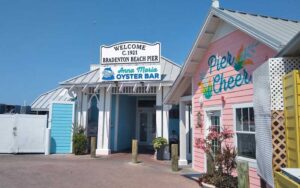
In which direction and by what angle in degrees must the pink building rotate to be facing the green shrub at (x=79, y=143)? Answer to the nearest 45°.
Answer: approximately 90° to its right

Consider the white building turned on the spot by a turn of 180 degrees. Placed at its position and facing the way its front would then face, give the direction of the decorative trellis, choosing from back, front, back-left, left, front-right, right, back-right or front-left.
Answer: back

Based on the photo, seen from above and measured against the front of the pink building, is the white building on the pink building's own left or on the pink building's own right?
on the pink building's own right

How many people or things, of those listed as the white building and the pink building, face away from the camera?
0

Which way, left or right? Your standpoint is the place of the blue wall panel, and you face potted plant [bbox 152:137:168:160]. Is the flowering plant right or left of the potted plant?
right

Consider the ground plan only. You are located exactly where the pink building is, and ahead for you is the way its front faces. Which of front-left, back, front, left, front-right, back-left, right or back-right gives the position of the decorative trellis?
front-left

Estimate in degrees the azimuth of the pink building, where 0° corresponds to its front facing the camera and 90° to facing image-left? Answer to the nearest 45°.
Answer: approximately 45°

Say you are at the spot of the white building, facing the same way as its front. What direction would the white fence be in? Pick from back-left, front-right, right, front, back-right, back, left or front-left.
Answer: right

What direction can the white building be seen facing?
toward the camera

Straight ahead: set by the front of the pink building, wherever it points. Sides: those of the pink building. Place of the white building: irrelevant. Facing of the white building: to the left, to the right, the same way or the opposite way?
to the left
